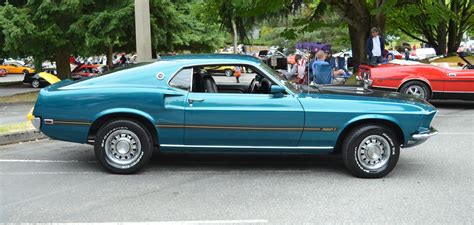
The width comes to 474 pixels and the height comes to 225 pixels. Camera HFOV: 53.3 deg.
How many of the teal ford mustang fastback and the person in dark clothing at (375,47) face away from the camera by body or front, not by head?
0

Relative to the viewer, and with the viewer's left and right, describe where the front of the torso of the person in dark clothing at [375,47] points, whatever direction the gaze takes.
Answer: facing the viewer

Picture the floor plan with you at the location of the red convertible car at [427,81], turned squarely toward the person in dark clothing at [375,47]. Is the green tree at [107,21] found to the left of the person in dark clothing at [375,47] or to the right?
left

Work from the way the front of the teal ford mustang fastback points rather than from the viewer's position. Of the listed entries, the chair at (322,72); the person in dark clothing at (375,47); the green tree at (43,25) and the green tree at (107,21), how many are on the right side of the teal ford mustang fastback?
0

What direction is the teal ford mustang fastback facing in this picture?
to the viewer's right

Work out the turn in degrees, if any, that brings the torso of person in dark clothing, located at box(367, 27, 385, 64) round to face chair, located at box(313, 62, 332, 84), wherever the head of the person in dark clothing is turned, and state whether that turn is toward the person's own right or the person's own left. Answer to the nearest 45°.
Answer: approximately 45° to the person's own right

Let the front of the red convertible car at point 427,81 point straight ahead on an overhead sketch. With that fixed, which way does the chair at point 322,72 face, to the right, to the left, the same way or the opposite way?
to the left

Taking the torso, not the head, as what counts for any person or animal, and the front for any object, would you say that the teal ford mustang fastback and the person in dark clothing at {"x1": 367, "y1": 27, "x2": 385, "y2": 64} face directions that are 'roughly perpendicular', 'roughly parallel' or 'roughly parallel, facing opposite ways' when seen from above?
roughly perpendicular

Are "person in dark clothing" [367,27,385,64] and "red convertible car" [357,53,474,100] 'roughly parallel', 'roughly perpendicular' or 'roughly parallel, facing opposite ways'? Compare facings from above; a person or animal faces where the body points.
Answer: roughly perpendicular

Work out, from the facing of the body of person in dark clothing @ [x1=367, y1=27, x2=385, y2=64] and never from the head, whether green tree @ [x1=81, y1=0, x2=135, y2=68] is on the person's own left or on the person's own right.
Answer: on the person's own right

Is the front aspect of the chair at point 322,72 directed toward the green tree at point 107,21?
no
